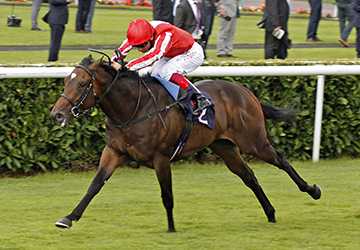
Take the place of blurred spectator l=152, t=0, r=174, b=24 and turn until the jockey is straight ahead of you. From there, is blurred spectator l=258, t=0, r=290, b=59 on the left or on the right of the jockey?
left

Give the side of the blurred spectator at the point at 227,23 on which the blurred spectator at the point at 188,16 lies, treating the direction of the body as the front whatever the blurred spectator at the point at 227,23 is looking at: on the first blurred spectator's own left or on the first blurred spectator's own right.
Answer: on the first blurred spectator's own right

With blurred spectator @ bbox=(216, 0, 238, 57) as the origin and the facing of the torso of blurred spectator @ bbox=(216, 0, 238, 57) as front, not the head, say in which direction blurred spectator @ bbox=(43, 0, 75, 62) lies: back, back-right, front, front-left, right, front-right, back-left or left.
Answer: back-right

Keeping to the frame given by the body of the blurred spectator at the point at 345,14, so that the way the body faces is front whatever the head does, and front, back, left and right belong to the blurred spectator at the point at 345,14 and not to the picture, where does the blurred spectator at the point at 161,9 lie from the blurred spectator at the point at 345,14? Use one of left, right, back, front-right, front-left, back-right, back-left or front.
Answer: back
